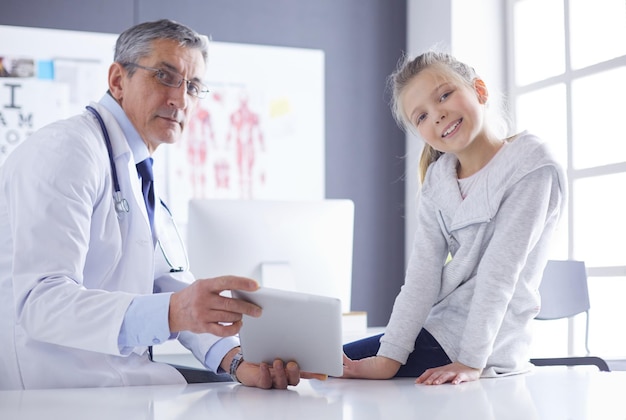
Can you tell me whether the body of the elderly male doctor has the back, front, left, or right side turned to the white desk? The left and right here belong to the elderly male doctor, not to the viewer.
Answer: front

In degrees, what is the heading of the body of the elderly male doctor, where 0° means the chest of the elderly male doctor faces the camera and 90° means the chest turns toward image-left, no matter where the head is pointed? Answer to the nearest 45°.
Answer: approximately 315°

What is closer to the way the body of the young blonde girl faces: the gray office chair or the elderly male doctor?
the elderly male doctor

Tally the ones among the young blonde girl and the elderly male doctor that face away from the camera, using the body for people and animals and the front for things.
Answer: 0

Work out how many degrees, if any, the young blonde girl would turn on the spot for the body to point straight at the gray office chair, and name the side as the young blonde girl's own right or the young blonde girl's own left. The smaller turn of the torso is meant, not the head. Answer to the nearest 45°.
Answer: approximately 135° to the young blonde girl's own right

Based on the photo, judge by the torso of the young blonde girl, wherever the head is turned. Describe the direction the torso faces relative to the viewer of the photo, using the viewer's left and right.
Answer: facing the viewer and to the left of the viewer

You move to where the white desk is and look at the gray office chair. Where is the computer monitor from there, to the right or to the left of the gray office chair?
left

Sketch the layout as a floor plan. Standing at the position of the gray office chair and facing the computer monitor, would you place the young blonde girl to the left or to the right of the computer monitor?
left

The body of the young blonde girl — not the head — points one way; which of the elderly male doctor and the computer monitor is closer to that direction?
the elderly male doctor

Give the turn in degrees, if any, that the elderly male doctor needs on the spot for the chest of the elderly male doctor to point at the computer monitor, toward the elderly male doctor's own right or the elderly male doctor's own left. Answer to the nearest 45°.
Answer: approximately 90° to the elderly male doctor's own left

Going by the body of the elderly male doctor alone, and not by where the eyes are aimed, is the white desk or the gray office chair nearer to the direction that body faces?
the white desk

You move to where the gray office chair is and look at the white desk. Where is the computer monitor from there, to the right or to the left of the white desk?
right

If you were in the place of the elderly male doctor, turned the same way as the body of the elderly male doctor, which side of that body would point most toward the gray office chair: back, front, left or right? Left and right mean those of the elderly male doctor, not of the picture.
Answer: left

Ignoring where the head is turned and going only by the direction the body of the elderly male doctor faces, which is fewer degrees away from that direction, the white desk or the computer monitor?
the white desk
